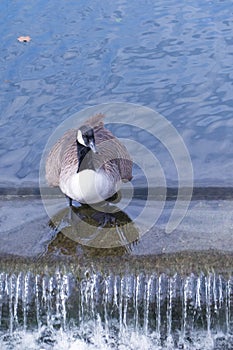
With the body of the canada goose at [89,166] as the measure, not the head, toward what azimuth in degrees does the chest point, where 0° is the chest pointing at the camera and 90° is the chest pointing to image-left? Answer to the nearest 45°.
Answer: approximately 0°
